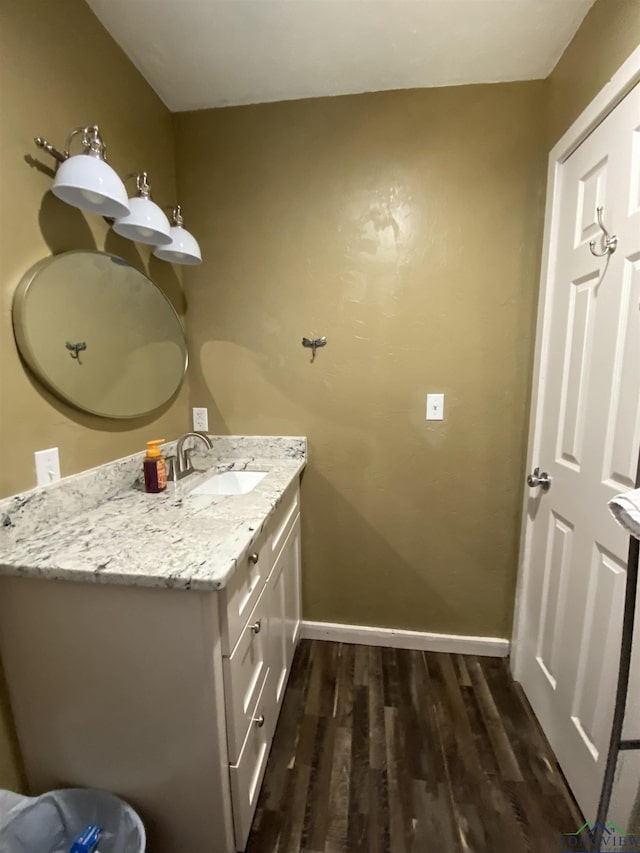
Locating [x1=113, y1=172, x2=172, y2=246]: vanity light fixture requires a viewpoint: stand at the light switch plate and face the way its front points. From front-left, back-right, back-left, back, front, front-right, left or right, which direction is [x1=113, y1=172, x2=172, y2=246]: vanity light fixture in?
front-right

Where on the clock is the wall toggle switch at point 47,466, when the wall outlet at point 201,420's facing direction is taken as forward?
the wall toggle switch at point 47,466 is roughly at 1 o'clock from the wall outlet at point 201,420.

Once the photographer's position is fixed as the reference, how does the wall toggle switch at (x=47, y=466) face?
facing the viewer and to the right of the viewer

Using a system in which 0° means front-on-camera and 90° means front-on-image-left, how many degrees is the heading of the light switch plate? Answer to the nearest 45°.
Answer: approximately 0°

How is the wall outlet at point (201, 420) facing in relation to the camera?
toward the camera

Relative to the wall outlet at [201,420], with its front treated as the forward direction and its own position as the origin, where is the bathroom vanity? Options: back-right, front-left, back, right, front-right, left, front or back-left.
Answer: front

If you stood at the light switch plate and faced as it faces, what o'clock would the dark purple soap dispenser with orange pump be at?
The dark purple soap dispenser with orange pump is roughly at 2 o'clock from the light switch plate.

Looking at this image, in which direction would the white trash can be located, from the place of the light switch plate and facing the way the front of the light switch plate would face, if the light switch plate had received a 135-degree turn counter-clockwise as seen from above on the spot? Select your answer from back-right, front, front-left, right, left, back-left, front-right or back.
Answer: back

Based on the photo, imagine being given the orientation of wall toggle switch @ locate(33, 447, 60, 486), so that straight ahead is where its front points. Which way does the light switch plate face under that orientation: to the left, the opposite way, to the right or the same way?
to the right

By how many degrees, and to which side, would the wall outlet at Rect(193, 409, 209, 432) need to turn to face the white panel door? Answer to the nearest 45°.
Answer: approximately 45° to its left

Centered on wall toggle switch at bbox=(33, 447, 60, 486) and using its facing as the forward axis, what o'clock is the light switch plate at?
The light switch plate is roughly at 11 o'clock from the wall toggle switch.

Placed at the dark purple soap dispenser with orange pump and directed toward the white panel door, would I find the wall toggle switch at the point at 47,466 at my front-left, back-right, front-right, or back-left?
back-right

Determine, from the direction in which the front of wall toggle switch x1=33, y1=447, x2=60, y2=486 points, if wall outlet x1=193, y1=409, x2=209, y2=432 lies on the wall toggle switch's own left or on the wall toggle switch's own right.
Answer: on the wall toggle switch's own left

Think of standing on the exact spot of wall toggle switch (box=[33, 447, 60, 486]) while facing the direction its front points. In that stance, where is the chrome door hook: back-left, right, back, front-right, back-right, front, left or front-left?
front

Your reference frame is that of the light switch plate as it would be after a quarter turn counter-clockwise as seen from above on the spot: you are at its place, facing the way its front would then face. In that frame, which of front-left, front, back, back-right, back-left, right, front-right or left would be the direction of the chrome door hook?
front-right
